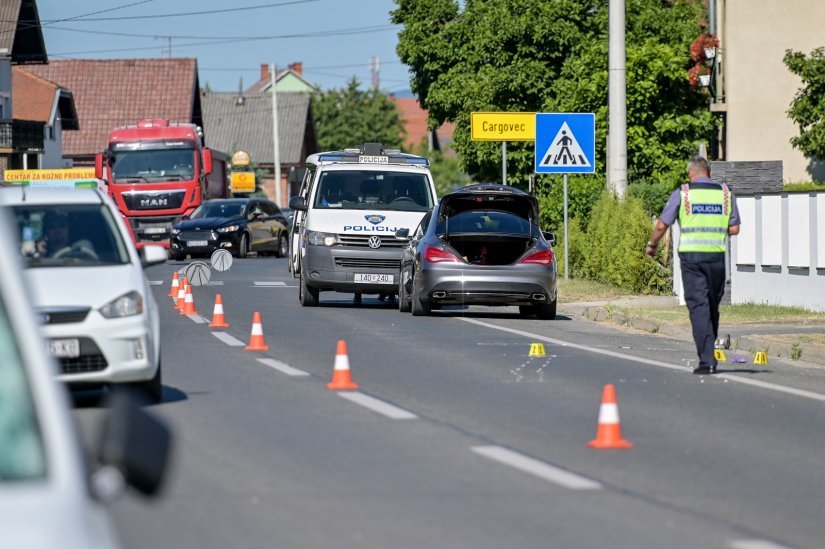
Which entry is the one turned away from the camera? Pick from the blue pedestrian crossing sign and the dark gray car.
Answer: the dark gray car

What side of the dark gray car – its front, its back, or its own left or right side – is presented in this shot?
back

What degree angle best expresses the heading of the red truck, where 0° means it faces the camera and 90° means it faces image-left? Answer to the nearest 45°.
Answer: approximately 0°

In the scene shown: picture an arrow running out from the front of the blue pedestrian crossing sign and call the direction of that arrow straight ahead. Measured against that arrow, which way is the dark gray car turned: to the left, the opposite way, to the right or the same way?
the opposite way

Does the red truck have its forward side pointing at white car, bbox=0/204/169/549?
yes

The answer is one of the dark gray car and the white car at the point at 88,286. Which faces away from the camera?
the dark gray car

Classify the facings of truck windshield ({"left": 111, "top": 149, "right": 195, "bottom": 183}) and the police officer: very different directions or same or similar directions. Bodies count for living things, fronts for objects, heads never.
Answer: very different directions

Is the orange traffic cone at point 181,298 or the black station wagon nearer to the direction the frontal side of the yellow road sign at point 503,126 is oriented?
the orange traffic cone

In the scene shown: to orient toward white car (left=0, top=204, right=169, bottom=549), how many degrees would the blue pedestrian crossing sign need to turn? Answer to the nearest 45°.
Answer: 0° — it already faces it

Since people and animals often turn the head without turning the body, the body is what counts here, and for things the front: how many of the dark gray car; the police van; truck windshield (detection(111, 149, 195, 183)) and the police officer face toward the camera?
2
